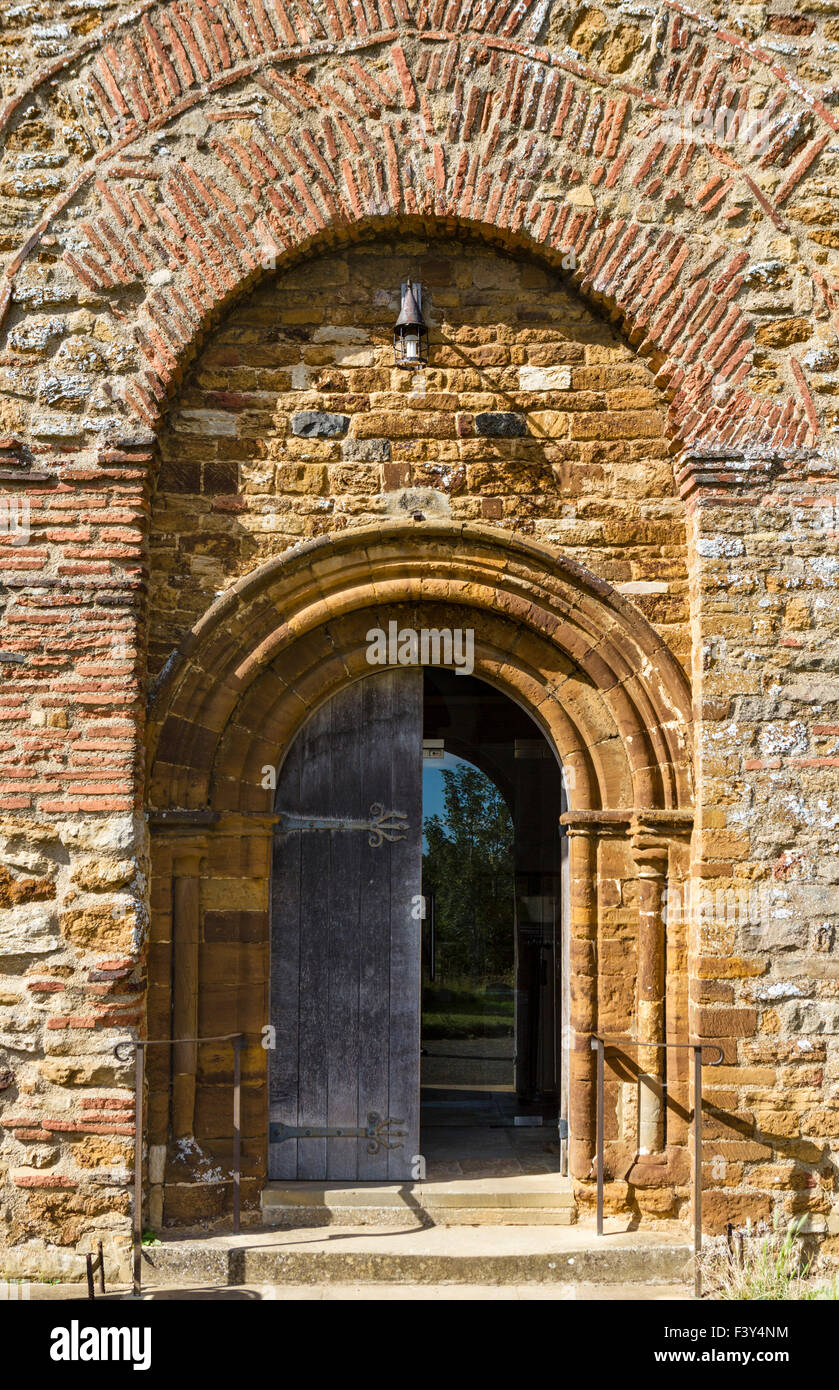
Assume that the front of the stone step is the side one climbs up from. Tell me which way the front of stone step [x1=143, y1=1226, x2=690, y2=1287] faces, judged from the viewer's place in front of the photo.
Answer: facing the viewer

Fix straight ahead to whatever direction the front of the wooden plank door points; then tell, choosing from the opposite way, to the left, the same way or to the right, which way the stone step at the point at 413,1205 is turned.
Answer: the same way

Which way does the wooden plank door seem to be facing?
toward the camera

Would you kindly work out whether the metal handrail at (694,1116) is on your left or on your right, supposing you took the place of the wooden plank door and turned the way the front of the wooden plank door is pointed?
on your left

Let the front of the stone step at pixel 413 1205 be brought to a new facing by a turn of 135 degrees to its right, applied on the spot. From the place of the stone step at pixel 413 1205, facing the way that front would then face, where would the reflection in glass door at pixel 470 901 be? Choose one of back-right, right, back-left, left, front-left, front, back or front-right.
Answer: front-right

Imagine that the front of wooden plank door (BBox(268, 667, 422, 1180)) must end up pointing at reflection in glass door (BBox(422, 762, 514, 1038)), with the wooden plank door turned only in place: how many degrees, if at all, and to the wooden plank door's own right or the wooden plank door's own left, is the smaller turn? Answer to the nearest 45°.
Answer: approximately 180°

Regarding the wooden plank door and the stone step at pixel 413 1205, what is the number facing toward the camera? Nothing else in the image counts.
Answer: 2

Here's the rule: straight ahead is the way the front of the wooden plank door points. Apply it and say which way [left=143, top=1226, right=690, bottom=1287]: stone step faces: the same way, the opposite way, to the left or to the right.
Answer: the same way

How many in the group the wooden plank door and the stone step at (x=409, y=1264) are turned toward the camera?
2
